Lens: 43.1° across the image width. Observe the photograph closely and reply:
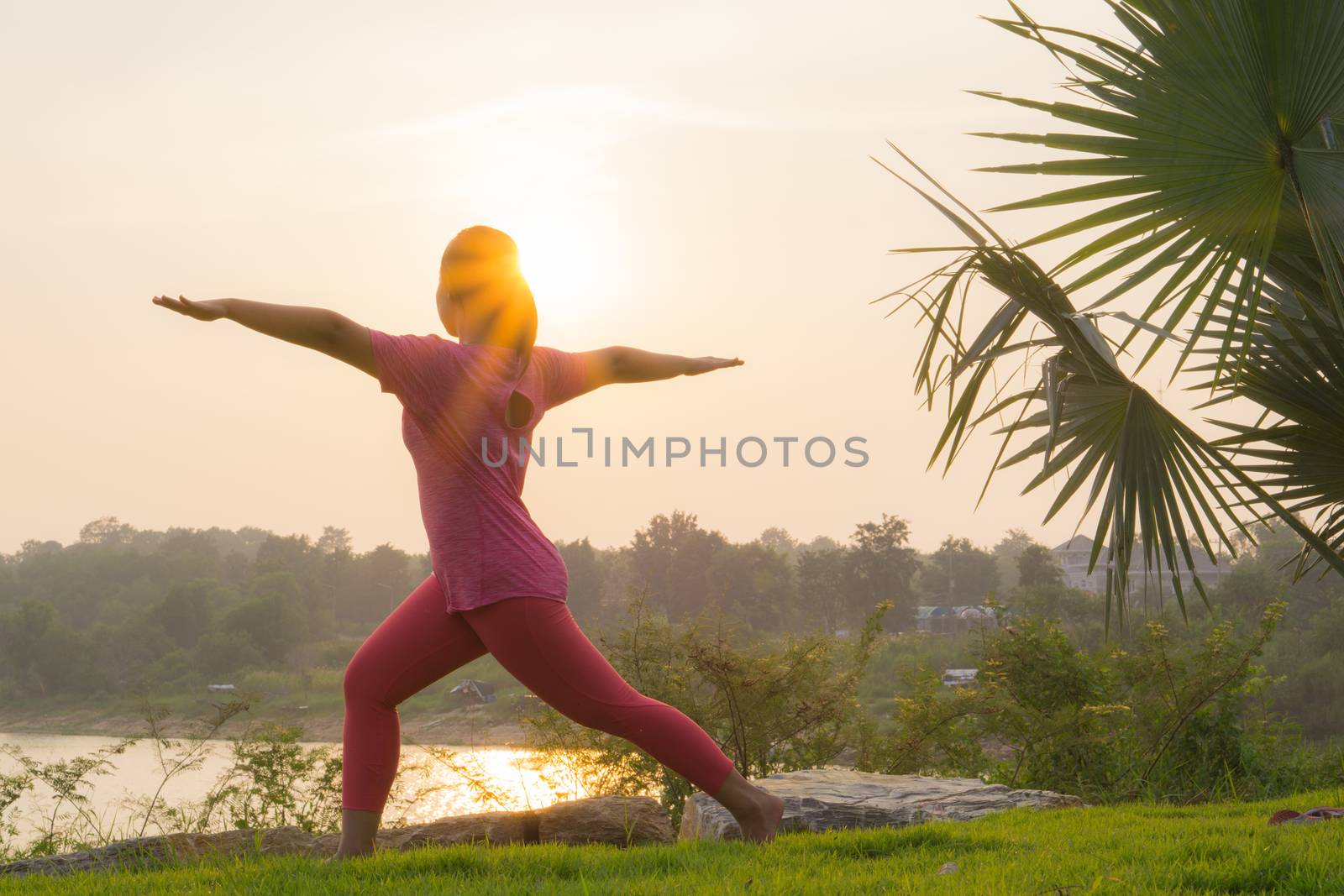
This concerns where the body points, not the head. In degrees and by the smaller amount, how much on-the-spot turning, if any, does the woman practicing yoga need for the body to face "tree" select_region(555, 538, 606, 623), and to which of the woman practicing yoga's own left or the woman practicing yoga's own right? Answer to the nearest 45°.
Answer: approximately 45° to the woman practicing yoga's own right

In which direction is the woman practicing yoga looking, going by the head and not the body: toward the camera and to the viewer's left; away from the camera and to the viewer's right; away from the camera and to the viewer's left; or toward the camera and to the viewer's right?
away from the camera and to the viewer's left

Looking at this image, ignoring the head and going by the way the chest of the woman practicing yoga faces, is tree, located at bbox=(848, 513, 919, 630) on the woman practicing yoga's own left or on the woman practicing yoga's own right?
on the woman practicing yoga's own right

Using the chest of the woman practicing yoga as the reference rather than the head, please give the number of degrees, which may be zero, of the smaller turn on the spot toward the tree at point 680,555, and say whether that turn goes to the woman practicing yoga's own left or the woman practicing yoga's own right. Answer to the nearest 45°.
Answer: approximately 45° to the woman practicing yoga's own right

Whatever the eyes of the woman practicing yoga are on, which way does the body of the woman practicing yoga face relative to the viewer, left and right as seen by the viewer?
facing away from the viewer and to the left of the viewer

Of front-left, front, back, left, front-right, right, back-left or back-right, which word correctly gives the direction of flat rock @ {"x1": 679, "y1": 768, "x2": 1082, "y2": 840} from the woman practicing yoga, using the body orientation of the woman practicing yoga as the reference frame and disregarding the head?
right

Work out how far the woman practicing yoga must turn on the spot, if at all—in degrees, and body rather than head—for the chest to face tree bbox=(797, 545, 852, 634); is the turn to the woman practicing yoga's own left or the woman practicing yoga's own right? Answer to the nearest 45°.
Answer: approximately 45° to the woman practicing yoga's own right

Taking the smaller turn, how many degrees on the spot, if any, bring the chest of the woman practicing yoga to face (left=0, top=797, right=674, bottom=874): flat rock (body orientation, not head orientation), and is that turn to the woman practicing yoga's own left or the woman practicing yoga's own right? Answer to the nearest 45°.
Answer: approximately 45° to the woman practicing yoga's own right

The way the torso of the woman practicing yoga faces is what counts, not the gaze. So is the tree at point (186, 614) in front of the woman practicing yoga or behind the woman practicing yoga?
in front
